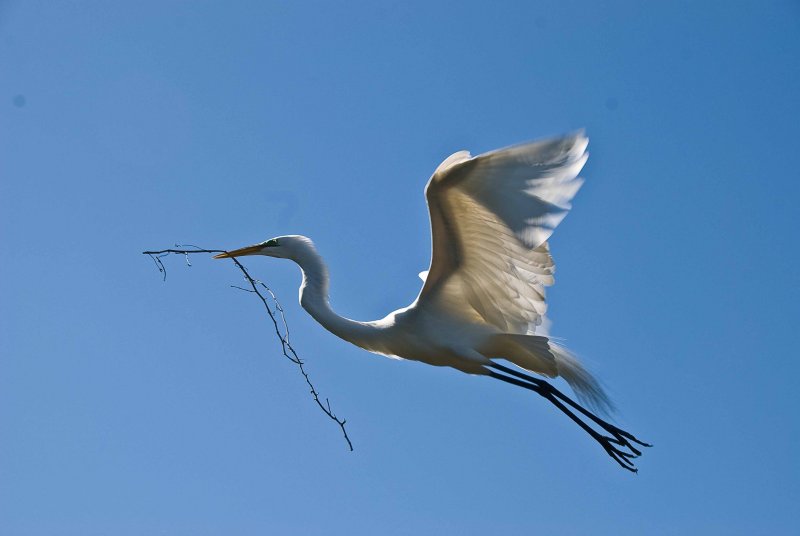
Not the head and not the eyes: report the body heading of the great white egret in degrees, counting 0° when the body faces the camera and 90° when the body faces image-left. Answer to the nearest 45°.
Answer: approximately 90°
